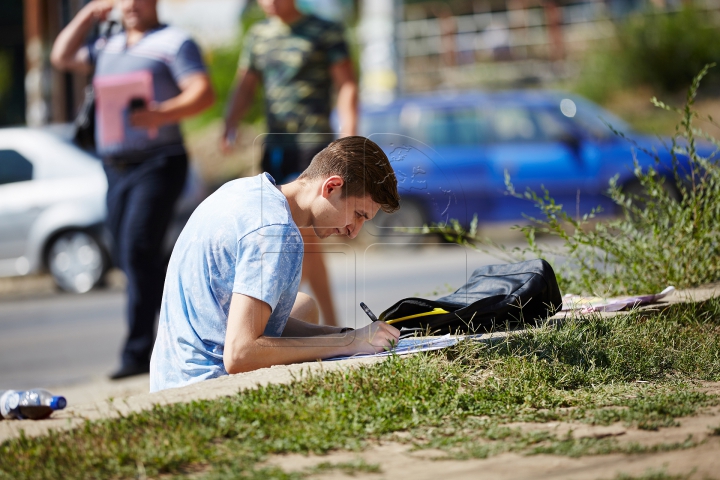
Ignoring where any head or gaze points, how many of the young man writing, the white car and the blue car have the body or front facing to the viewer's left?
1

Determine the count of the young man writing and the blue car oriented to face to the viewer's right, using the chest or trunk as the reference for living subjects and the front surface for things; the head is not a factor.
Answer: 2

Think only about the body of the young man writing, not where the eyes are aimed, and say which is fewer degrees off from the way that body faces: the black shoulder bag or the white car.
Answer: the black shoulder bag

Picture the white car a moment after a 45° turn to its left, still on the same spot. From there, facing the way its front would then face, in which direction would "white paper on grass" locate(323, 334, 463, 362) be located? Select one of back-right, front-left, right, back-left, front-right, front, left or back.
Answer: front-left

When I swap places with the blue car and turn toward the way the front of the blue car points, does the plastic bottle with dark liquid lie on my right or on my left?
on my right

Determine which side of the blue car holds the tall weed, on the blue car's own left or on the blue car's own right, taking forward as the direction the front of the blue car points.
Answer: on the blue car's own right

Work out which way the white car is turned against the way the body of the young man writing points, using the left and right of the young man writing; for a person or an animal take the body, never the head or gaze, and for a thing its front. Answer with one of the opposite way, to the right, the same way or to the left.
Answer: the opposite way

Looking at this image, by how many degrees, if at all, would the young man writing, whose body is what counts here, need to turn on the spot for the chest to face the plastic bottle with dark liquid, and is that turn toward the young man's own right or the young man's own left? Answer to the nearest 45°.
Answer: approximately 180°

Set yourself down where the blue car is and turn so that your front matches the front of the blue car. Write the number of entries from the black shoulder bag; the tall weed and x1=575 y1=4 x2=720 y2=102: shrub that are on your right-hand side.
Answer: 2

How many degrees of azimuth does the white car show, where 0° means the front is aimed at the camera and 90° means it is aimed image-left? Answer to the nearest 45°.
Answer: approximately 90°

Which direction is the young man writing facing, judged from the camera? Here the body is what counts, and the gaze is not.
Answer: to the viewer's right

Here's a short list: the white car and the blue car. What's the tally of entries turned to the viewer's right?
1

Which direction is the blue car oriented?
to the viewer's right

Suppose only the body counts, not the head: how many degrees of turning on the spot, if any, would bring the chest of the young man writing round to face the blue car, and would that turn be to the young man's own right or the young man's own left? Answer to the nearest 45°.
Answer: approximately 90° to the young man's own left
